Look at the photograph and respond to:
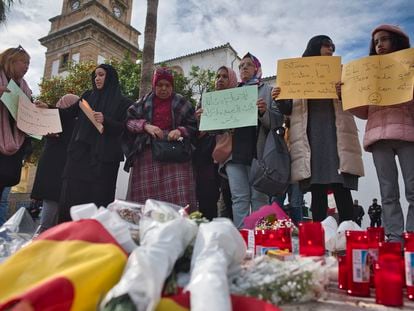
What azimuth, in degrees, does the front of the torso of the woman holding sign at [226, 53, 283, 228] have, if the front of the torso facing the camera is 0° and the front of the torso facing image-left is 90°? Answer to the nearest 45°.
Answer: approximately 45°

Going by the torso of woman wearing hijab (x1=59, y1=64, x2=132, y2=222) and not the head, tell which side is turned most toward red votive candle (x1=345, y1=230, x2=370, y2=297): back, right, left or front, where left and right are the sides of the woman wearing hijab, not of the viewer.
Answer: front

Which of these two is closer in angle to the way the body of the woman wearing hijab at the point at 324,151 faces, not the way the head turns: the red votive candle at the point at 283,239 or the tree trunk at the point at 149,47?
the red votive candle

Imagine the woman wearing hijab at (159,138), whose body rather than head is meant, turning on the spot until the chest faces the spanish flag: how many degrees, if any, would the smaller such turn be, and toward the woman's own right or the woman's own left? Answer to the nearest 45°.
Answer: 0° — they already face it

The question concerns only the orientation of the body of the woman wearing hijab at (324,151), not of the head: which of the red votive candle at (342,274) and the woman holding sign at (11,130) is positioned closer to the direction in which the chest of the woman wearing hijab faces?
the red votive candle

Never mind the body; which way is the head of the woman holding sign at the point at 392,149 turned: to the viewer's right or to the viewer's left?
to the viewer's left

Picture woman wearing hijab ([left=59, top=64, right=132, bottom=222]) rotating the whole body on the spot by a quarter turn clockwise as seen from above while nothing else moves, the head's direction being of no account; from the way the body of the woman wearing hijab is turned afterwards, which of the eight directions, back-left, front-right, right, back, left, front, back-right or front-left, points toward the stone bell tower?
front-right

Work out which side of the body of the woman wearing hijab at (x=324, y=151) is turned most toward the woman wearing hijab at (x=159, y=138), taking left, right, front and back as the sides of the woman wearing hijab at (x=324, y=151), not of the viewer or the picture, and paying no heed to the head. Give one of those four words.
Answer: right

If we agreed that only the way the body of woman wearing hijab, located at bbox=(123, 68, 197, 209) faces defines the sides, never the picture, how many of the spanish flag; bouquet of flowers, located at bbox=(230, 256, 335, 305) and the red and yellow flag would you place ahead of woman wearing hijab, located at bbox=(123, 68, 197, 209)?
3

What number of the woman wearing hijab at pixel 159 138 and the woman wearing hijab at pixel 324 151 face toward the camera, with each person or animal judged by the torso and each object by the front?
2

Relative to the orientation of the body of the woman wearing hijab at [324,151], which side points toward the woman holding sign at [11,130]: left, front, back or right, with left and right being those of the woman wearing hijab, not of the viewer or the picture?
right

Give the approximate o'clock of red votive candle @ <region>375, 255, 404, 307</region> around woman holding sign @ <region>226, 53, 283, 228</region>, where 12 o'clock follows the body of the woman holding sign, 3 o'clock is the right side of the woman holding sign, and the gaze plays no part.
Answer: The red votive candle is roughly at 10 o'clock from the woman holding sign.
